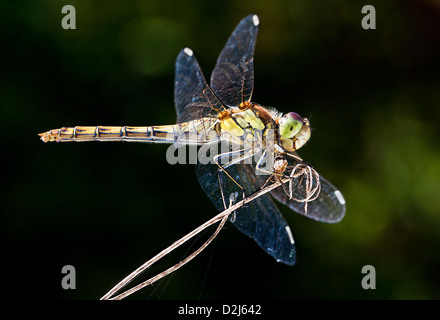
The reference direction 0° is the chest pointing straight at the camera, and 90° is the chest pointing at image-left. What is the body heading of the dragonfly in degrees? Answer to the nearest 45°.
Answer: approximately 270°
